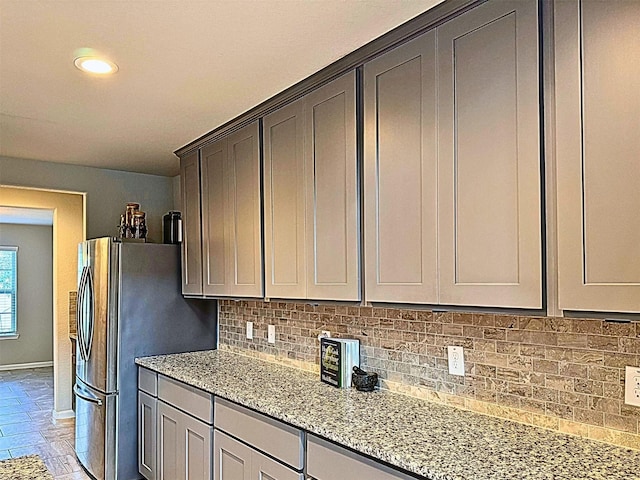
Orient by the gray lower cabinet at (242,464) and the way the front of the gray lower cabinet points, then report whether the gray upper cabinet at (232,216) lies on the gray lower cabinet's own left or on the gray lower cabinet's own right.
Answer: on the gray lower cabinet's own right

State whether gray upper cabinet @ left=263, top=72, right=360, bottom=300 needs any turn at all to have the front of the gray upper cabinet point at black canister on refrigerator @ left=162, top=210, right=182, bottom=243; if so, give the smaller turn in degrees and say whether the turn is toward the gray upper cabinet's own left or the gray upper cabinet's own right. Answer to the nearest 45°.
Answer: approximately 90° to the gray upper cabinet's own right

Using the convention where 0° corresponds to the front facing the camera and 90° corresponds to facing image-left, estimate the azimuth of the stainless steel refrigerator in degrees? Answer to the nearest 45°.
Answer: approximately 90°

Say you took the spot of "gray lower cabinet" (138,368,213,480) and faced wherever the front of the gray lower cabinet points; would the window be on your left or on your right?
on your right

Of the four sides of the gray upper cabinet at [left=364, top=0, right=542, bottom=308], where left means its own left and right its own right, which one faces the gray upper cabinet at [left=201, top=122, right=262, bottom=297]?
right

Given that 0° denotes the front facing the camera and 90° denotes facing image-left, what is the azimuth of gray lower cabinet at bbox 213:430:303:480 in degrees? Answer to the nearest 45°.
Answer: approximately 45°
